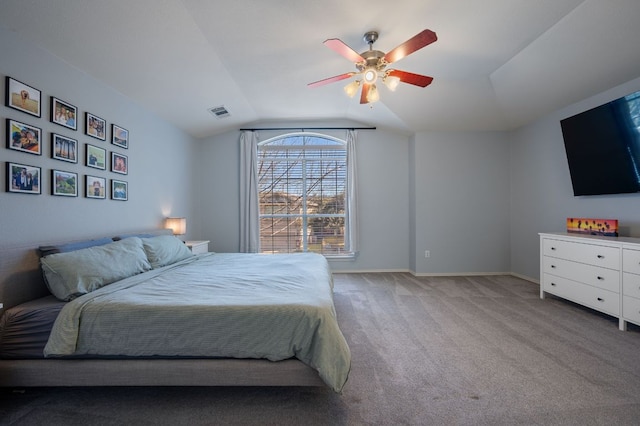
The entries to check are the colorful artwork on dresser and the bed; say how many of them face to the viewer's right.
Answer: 1

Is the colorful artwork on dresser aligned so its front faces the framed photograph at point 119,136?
yes

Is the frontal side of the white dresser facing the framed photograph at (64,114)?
yes

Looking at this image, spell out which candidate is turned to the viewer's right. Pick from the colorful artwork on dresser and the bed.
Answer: the bed

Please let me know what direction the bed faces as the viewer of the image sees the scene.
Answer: facing to the right of the viewer

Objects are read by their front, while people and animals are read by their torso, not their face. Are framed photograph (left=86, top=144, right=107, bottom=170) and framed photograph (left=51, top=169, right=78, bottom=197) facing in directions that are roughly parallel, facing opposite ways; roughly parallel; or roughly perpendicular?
roughly parallel

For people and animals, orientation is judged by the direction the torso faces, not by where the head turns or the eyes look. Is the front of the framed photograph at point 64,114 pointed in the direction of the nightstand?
no

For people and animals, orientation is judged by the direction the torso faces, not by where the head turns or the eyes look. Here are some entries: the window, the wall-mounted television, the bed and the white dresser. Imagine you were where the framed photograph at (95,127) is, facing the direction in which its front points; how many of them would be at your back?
0

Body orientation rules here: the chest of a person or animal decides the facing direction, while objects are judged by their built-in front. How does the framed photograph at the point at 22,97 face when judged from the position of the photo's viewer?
facing the viewer and to the right of the viewer

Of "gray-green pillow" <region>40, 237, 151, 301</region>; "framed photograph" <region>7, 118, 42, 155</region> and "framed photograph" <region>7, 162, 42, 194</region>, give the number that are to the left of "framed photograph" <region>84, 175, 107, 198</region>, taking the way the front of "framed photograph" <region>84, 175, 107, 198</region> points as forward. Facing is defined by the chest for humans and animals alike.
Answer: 0

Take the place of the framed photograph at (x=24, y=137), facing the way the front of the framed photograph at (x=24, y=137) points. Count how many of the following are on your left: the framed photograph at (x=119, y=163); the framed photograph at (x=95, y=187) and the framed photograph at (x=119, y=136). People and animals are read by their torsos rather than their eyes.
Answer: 3

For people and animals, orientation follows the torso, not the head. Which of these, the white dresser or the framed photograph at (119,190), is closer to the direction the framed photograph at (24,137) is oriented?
the white dresser

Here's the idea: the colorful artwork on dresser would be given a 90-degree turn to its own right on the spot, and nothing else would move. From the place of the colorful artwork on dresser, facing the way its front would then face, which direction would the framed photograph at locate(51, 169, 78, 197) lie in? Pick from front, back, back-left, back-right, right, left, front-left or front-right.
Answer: left
